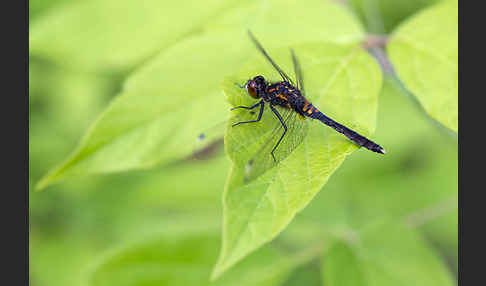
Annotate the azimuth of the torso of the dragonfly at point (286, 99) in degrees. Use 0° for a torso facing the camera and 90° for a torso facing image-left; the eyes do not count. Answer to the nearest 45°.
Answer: approximately 90°

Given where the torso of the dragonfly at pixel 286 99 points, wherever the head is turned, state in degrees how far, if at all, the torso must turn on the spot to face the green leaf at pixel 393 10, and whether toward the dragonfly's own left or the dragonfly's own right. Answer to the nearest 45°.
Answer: approximately 135° to the dragonfly's own right

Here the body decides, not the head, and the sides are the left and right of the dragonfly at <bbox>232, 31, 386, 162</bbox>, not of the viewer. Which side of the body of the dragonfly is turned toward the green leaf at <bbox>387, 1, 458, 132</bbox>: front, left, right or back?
back

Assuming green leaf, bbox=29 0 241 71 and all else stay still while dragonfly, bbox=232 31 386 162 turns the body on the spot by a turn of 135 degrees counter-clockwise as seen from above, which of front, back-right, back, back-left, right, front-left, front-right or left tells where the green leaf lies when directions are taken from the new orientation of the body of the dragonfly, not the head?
back
